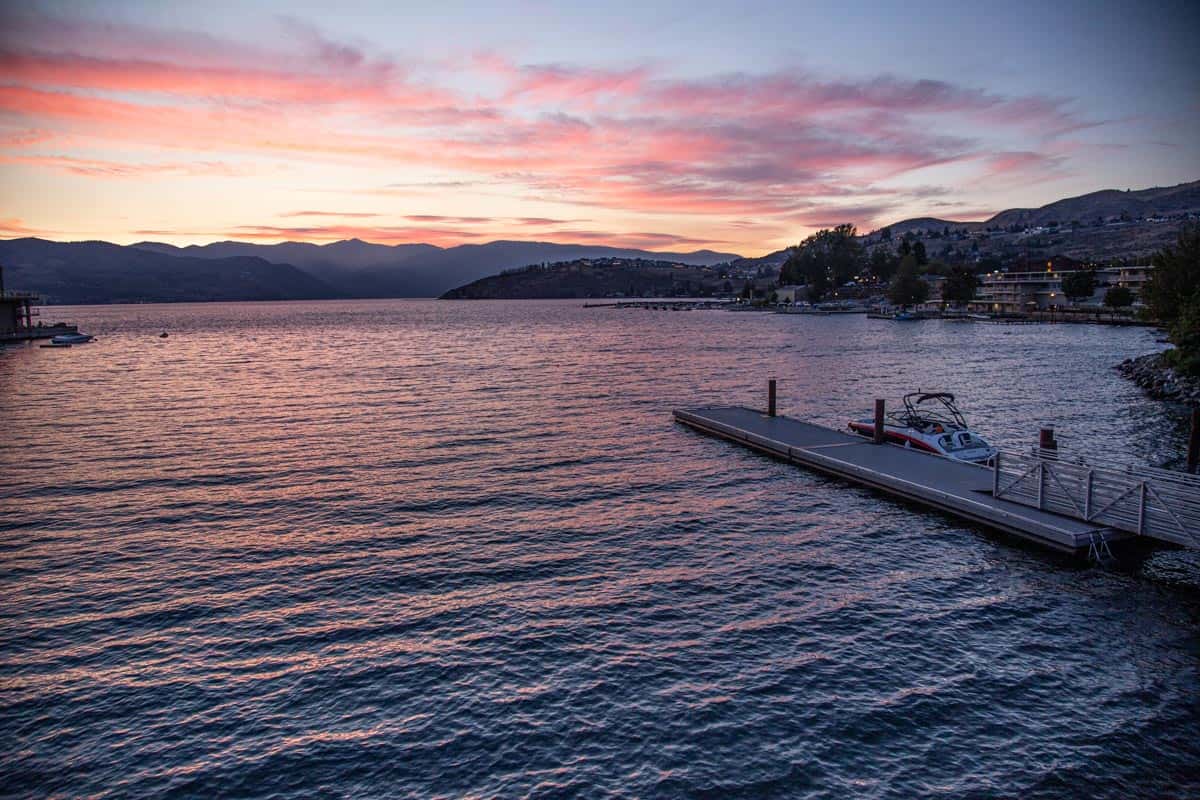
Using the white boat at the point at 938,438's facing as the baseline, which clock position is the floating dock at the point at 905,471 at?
The floating dock is roughly at 8 o'clock from the white boat.

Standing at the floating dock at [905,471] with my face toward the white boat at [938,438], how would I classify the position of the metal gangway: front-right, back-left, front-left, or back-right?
back-right

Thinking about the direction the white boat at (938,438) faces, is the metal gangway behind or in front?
behind

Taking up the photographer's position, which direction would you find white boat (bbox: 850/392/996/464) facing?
facing away from the viewer and to the left of the viewer

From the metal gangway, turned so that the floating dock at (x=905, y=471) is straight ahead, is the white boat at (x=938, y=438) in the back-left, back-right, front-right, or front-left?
front-right

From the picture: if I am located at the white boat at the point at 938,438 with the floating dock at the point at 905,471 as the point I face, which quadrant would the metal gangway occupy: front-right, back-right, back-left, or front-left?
front-left
